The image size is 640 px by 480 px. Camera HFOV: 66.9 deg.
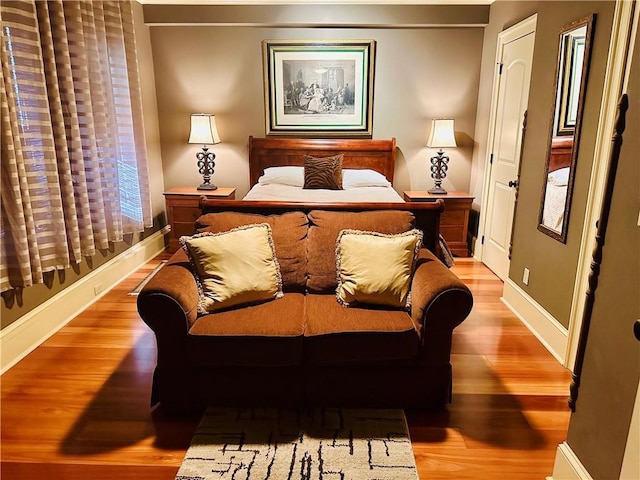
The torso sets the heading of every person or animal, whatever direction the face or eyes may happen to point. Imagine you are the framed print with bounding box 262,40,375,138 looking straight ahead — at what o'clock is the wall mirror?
The wall mirror is roughly at 11 o'clock from the framed print.

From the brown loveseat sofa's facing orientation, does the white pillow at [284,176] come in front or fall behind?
behind

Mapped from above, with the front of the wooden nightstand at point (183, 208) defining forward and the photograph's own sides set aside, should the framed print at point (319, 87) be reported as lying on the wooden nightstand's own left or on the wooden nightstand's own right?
on the wooden nightstand's own left

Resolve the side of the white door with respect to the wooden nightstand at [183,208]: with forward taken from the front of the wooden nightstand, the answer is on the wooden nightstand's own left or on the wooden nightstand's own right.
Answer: on the wooden nightstand's own left

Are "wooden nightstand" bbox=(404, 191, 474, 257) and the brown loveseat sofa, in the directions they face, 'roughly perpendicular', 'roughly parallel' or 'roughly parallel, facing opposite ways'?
roughly parallel

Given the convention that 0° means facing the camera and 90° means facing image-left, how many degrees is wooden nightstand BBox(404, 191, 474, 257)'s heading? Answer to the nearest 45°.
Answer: approximately 0°

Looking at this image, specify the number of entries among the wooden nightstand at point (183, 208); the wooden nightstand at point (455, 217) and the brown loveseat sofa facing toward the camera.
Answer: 3

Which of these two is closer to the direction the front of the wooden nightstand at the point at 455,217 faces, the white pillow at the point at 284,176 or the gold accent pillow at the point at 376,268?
the gold accent pillow

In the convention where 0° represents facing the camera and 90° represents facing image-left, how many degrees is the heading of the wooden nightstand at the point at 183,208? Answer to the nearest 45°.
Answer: approximately 0°

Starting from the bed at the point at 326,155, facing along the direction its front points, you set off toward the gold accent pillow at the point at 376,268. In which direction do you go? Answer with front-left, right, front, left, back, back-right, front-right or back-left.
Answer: front

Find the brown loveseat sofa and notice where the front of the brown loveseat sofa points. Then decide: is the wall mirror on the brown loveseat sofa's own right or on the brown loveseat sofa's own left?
on the brown loveseat sofa's own left

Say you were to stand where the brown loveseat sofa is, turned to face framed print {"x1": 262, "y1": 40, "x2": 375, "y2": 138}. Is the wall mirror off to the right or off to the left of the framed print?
right

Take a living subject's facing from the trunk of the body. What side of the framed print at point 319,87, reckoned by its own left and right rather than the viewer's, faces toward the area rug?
front

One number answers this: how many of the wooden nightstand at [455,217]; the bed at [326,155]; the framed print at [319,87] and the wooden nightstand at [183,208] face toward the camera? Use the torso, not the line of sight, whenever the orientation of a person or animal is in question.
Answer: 4

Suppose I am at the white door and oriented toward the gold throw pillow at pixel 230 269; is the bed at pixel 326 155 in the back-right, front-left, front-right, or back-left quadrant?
front-right

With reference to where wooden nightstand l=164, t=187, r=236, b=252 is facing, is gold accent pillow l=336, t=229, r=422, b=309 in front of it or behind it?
in front

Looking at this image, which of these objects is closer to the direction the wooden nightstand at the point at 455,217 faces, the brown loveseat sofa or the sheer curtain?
the brown loveseat sofa

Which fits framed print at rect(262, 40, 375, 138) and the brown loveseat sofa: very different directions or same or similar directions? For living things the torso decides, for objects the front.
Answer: same or similar directions

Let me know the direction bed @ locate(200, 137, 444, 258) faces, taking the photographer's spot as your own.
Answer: facing the viewer
